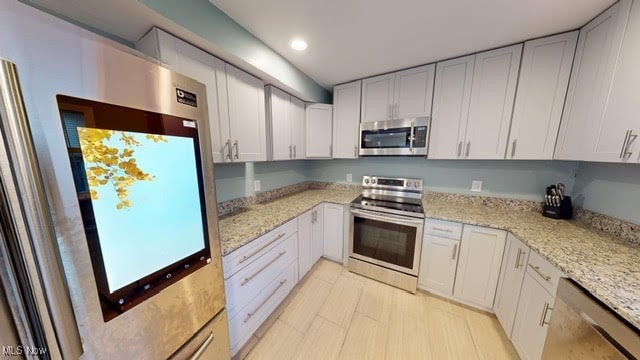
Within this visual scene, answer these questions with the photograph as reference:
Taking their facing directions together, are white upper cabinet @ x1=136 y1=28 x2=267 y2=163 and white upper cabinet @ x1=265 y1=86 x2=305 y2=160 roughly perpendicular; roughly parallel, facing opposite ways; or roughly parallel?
roughly parallel

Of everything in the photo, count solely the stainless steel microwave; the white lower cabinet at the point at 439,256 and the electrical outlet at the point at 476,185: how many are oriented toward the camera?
3

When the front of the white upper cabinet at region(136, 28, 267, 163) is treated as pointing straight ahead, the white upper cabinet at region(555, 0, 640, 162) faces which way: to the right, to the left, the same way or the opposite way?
the opposite way

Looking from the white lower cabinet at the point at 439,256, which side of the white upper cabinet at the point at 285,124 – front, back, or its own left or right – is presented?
front

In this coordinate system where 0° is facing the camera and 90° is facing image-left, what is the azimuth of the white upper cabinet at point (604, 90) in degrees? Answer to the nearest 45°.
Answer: approximately 45°

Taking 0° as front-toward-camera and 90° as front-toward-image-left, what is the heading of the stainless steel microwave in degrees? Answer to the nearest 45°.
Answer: approximately 0°

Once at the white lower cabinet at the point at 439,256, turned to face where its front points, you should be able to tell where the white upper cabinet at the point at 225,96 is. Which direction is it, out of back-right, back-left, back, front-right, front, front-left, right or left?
front-right

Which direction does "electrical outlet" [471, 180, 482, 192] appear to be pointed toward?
toward the camera

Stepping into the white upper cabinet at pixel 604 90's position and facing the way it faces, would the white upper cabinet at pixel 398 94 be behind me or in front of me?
in front

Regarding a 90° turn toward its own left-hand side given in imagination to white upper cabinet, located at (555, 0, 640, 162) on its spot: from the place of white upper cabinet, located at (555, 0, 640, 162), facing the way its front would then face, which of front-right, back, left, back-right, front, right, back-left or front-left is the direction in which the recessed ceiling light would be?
right

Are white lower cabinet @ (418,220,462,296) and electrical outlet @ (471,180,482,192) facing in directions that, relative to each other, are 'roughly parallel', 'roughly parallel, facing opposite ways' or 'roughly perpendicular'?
roughly parallel

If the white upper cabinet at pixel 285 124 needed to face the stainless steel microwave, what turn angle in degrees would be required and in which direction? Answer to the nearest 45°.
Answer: approximately 45° to its left
